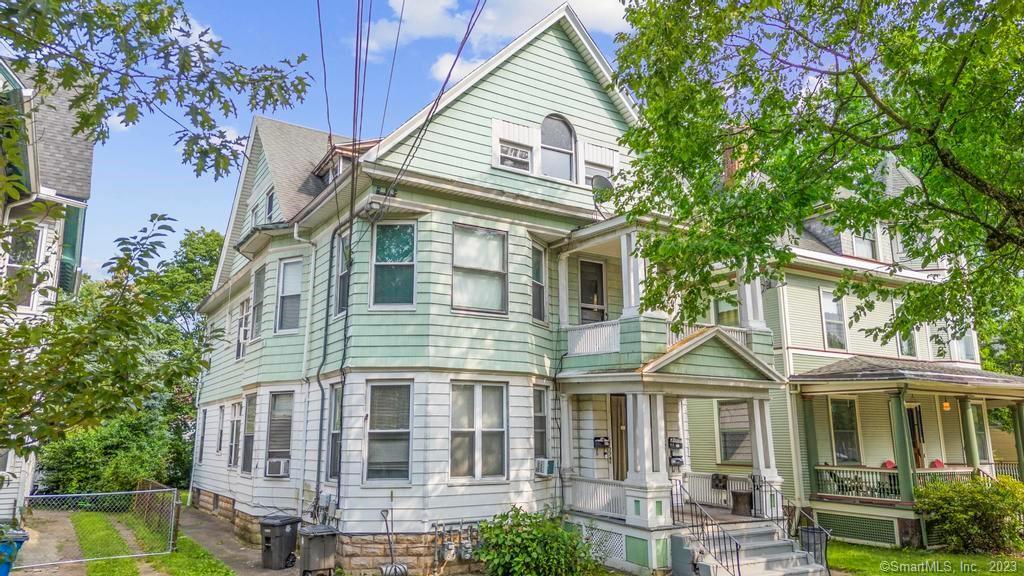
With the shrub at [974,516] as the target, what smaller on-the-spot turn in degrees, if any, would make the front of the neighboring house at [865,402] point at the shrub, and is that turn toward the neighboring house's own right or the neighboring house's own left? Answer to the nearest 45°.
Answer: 0° — it already faces it

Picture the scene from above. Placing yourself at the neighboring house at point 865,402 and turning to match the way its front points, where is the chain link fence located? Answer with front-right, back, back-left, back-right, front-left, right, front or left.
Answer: right

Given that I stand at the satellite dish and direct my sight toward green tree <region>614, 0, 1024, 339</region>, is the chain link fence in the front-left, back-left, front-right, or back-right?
back-right

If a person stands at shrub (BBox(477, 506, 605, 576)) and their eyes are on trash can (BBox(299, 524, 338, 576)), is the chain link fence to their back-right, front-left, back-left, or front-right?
front-right

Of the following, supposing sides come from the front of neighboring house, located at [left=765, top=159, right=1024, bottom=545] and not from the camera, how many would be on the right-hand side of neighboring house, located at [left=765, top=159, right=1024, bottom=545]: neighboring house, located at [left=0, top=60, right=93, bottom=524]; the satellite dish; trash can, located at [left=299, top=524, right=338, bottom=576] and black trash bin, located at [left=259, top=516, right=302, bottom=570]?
4

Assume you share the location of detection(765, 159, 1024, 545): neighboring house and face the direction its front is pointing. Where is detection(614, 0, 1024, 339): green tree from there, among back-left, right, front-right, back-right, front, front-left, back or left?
front-right

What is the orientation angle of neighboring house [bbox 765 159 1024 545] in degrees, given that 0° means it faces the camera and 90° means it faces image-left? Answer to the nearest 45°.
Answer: approximately 315°

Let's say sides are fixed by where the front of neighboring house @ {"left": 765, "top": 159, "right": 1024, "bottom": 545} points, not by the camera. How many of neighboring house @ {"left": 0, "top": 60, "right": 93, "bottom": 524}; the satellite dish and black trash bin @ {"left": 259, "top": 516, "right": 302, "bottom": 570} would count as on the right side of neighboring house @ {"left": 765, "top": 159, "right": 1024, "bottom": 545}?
3

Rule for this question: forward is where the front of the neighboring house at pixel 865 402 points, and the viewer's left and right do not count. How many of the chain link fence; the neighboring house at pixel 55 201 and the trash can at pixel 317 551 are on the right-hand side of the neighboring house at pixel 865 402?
3

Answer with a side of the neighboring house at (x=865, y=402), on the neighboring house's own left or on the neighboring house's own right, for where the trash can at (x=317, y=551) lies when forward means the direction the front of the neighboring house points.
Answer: on the neighboring house's own right

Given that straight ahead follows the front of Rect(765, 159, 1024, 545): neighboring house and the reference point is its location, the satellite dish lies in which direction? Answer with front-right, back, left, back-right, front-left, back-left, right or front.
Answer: right

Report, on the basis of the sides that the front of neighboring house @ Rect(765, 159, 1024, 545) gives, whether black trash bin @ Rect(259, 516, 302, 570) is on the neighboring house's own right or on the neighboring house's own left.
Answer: on the neighboring house's own right

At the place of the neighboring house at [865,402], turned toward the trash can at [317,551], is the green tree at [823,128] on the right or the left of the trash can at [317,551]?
left

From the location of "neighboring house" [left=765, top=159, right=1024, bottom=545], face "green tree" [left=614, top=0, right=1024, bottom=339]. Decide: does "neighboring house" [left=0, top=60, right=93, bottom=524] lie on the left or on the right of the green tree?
right

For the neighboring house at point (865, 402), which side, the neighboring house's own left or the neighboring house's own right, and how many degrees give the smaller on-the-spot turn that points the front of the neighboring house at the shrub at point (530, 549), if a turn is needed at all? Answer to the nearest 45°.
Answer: approximately 90° to the neighboring house's own right
